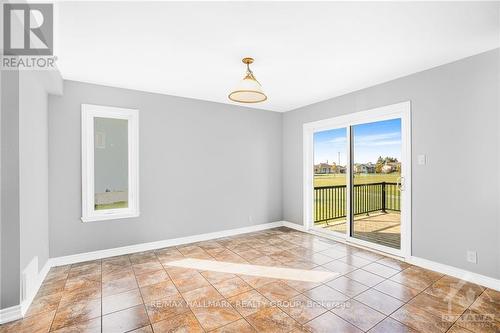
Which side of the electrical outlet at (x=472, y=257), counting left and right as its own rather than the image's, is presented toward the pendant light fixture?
front

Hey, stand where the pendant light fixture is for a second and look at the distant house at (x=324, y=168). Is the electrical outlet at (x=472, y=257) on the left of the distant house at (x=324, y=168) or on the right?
right

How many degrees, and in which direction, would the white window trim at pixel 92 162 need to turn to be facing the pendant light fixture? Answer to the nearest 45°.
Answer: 0° — it already faces it

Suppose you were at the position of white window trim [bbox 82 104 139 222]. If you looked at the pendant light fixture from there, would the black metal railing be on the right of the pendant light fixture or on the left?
left

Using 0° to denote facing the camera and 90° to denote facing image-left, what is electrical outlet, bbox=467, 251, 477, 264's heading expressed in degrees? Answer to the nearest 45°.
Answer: approximately 45°

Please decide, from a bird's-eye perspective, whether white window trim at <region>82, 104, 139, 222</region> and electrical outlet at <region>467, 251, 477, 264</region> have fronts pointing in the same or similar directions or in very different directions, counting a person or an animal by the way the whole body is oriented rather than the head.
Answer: very different directions

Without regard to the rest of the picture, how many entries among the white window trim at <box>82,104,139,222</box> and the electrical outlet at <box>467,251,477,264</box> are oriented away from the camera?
0

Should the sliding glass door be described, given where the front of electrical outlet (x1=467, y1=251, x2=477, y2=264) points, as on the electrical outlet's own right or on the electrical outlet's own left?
on the electrical outlet's own right

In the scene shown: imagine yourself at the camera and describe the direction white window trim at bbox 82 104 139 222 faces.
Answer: facing the viewer and to the right of the viewer

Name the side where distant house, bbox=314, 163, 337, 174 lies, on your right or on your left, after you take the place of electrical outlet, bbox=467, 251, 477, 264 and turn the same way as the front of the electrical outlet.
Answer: on your right
